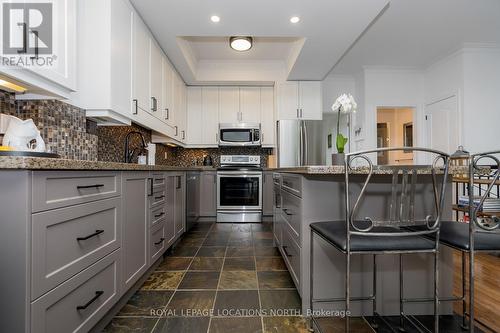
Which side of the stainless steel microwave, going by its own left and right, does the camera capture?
front

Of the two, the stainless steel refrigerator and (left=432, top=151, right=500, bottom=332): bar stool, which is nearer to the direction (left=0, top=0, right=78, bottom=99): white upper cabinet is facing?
the bar stool

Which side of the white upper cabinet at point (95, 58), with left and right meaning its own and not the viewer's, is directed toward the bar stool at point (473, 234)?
front

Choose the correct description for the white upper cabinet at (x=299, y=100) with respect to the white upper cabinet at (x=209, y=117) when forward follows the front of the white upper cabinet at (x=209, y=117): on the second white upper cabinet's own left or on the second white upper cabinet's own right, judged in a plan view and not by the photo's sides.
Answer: on the second white upper cabinet's own left

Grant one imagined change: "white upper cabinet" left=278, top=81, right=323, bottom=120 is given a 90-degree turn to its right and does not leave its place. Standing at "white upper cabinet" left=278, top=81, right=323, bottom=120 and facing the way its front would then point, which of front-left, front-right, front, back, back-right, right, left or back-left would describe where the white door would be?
back

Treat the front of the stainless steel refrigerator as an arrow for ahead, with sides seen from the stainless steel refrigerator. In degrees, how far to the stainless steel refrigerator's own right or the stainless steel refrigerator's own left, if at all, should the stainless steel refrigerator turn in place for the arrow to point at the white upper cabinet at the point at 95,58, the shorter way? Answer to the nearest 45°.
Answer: approximately 45° to the stainless steel refrigerator's own right

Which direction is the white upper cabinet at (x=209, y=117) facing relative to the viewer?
toward the camera

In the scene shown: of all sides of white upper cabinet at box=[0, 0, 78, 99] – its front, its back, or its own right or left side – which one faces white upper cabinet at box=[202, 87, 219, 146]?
left

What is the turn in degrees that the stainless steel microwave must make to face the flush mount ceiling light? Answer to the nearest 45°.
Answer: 0° — it already faces it

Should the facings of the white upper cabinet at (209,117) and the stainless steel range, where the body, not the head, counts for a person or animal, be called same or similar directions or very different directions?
same or similar directions

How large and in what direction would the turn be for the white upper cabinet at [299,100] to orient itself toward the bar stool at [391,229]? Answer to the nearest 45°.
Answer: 0° — it already faces it

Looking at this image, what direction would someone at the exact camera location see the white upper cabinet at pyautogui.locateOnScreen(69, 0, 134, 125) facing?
facing the viewer and to the right of the viewer

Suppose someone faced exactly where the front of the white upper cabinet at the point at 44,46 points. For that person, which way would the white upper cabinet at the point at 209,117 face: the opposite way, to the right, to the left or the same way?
to the right

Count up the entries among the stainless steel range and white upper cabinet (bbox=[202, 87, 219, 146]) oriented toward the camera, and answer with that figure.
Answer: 2
